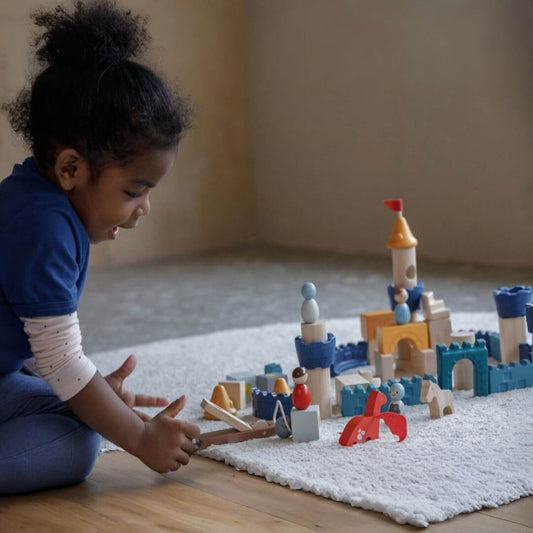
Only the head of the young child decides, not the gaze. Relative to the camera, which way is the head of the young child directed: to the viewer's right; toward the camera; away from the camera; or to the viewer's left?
to the viewer's right

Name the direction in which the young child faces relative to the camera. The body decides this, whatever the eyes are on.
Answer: to the viewer's right
